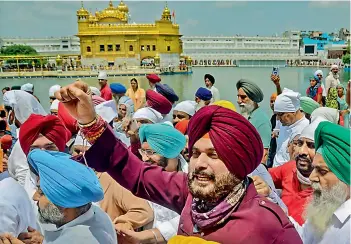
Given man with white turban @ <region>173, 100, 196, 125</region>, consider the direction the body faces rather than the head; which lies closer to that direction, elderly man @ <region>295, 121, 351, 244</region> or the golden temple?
the elderly man

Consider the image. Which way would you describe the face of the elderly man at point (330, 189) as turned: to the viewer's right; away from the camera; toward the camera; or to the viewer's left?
to the viewer's left

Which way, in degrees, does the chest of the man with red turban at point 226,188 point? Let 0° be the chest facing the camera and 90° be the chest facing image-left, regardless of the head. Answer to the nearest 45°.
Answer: approximately 45°

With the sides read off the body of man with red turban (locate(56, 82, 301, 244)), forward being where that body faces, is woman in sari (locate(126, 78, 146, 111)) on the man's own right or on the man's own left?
on the man's own right

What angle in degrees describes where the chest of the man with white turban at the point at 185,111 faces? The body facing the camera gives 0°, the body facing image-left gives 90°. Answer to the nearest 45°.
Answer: approximately 45°

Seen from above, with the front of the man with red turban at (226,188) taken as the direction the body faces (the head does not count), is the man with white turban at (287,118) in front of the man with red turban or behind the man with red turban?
behind

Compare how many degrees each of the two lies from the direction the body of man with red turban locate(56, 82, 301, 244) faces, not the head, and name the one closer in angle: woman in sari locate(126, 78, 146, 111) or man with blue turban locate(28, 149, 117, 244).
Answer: the man with blue turban
